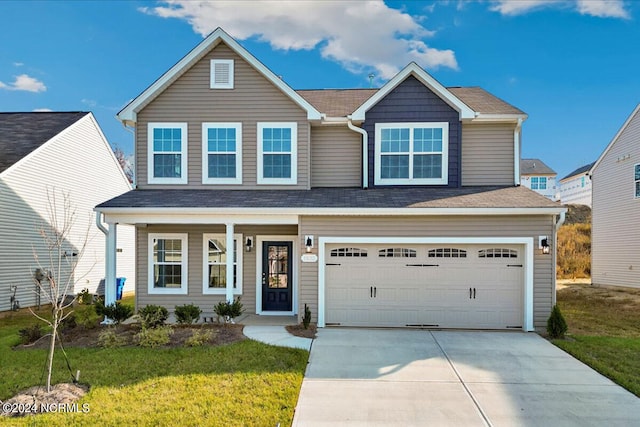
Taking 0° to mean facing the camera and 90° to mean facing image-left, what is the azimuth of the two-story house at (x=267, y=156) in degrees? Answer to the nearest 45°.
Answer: approximately 0°

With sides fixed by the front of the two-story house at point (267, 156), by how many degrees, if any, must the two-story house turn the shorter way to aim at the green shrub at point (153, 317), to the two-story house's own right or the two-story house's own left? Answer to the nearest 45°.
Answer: approximately 45° to the two-story house's own right

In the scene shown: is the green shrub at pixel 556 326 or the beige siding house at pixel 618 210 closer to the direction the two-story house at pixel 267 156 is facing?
the green shrub

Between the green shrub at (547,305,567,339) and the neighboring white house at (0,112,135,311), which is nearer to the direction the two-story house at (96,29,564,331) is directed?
the green shrub

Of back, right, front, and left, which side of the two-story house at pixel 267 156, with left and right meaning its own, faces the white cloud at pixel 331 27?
back

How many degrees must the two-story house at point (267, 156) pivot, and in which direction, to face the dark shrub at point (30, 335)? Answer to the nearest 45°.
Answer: approximately 45° to its right

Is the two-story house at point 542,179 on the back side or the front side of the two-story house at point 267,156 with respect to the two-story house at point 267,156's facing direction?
on the back side
